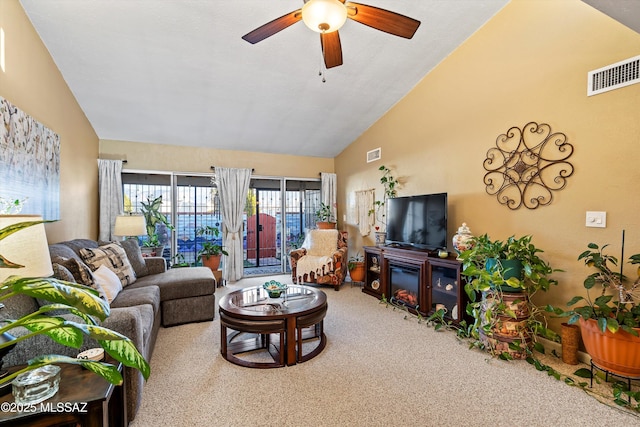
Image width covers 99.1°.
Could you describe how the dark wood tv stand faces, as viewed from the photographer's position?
facing the viewer and to the left of the viewer

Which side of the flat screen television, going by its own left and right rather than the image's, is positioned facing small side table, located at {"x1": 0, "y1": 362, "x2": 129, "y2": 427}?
front

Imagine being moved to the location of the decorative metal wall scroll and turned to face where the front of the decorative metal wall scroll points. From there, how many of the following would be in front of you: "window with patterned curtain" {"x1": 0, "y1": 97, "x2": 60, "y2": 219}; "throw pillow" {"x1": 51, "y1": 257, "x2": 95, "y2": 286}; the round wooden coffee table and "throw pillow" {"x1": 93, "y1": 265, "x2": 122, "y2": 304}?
4

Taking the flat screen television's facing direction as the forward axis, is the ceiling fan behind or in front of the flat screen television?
in front

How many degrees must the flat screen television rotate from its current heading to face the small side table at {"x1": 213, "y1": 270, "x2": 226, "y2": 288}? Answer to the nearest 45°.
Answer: approximately 45° to its right

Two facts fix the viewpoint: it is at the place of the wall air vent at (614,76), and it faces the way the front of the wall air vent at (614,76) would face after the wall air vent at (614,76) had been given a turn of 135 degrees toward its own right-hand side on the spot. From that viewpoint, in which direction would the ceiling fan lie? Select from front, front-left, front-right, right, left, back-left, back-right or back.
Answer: back-left

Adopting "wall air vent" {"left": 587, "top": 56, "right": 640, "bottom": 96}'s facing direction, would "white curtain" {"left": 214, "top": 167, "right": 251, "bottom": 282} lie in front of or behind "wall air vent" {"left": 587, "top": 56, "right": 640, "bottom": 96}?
in front

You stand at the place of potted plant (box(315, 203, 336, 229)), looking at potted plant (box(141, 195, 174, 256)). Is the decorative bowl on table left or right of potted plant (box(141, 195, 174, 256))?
left

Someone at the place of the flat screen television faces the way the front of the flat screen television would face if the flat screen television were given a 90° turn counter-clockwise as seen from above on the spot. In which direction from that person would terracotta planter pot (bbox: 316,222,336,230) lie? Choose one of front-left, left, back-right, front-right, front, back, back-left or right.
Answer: back

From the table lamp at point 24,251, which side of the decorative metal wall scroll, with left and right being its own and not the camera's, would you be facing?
front

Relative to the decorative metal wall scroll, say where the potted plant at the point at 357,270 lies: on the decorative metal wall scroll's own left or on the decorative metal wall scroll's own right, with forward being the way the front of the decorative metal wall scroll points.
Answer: on the decorative metal wall scroll's own right

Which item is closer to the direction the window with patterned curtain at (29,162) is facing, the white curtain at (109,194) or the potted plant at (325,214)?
the potted plant

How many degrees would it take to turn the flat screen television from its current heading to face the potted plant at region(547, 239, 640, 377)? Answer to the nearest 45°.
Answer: approximately 90° to its left

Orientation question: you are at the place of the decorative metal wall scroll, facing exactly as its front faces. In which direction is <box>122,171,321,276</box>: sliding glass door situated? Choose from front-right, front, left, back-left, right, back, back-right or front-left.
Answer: front-right

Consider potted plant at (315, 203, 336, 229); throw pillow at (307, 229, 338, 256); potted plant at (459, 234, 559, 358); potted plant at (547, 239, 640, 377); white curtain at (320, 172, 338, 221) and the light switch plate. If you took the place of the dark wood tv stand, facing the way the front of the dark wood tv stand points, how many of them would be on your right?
3
